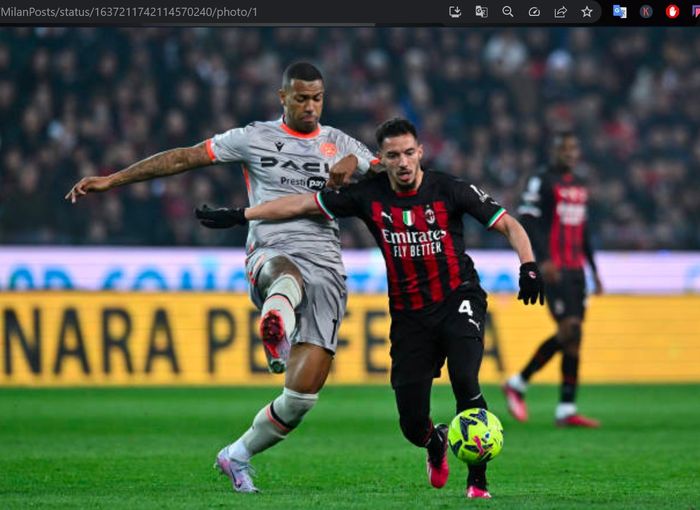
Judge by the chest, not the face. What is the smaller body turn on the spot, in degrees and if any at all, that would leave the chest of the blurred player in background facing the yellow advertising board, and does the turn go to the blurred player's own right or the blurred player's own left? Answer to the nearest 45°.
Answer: approximately 180°

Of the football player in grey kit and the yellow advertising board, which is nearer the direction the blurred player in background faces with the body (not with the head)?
the football player in grey kit

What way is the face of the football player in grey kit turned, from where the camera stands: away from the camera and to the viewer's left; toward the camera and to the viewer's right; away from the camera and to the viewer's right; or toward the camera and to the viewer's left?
toward the camera and to the viewer's right

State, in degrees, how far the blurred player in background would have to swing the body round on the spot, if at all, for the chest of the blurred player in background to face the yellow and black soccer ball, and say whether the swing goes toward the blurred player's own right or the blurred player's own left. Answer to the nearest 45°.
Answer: approximately 45° to the blurred player's own right

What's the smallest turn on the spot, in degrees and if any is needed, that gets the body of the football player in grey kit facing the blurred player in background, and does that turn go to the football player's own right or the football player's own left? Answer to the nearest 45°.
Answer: approximately 135° to the football player's own left

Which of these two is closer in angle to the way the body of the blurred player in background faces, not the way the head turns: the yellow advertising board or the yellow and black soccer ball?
the yellow and black soccer ball

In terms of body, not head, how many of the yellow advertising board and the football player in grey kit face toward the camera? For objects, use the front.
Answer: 2
